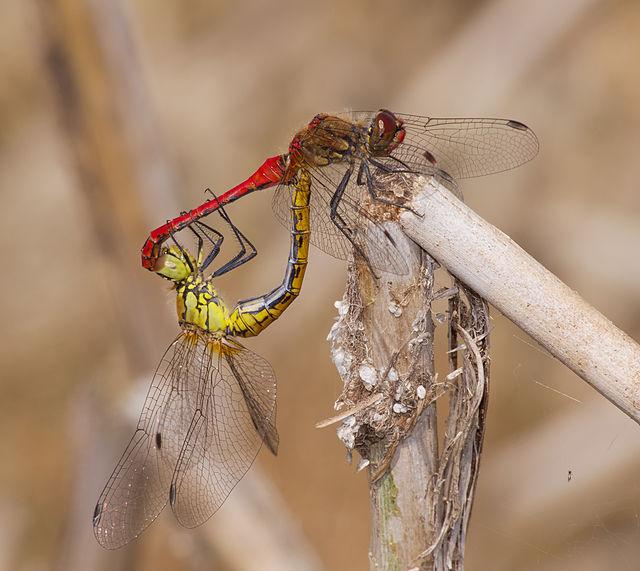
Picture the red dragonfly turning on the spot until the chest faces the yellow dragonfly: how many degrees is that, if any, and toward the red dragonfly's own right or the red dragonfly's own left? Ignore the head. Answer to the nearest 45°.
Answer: approximately 180°

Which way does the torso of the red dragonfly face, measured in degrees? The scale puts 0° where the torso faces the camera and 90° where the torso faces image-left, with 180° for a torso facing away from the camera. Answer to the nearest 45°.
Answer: approximately 270°
